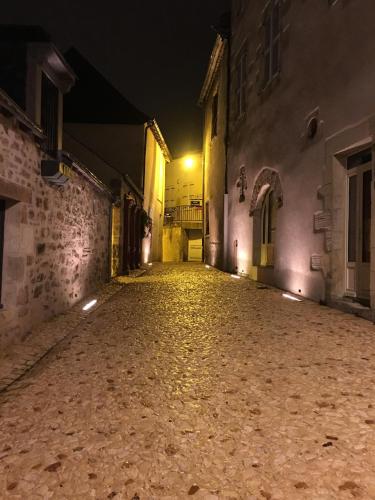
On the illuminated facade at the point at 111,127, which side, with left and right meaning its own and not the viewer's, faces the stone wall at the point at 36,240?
right

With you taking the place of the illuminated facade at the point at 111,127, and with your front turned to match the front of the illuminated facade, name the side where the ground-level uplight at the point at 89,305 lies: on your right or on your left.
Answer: on your right

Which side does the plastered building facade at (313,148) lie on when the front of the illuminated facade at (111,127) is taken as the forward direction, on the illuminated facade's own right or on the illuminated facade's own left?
on the illuminated facade's own right
